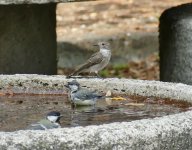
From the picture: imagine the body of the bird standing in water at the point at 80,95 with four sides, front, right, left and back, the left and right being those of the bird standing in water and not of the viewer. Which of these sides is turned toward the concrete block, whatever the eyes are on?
right

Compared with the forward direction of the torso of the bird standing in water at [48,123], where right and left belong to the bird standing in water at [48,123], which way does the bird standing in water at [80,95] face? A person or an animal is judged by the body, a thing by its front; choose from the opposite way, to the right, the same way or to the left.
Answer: the opposite way

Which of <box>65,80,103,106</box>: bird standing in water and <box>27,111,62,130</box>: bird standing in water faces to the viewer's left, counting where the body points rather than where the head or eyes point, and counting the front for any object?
<box>65,80,103,106</box>: bird standing in water

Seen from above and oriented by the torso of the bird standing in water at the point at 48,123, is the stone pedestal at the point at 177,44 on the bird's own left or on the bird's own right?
on the bird's own left

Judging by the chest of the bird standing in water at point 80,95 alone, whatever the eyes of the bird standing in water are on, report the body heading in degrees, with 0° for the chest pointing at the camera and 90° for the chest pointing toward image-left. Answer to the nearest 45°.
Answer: approximately 90°

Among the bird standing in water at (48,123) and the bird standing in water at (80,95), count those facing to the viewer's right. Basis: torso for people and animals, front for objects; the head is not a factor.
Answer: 1

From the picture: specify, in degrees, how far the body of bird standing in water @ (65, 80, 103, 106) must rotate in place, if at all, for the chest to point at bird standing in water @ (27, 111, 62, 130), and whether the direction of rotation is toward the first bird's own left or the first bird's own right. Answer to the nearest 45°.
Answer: approximately 90° to the first bird's own left

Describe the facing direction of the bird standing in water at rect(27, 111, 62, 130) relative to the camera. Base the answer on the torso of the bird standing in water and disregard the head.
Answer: to the viewer's right
